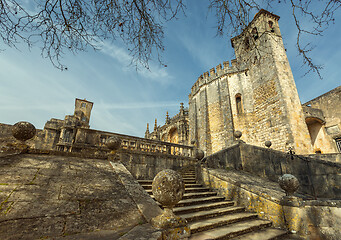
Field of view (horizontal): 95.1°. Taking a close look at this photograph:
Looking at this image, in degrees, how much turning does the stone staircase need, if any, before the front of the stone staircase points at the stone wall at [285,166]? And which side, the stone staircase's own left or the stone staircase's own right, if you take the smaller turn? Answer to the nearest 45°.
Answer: approximately 135° to the stone staircase's own left

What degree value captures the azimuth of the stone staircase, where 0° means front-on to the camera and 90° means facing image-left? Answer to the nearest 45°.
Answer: approximately 0°

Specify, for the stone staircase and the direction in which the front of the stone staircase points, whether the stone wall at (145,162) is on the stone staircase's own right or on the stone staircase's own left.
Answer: on the stone staircase's own right

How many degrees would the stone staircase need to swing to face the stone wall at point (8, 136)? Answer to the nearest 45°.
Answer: approximately 90° to its right
